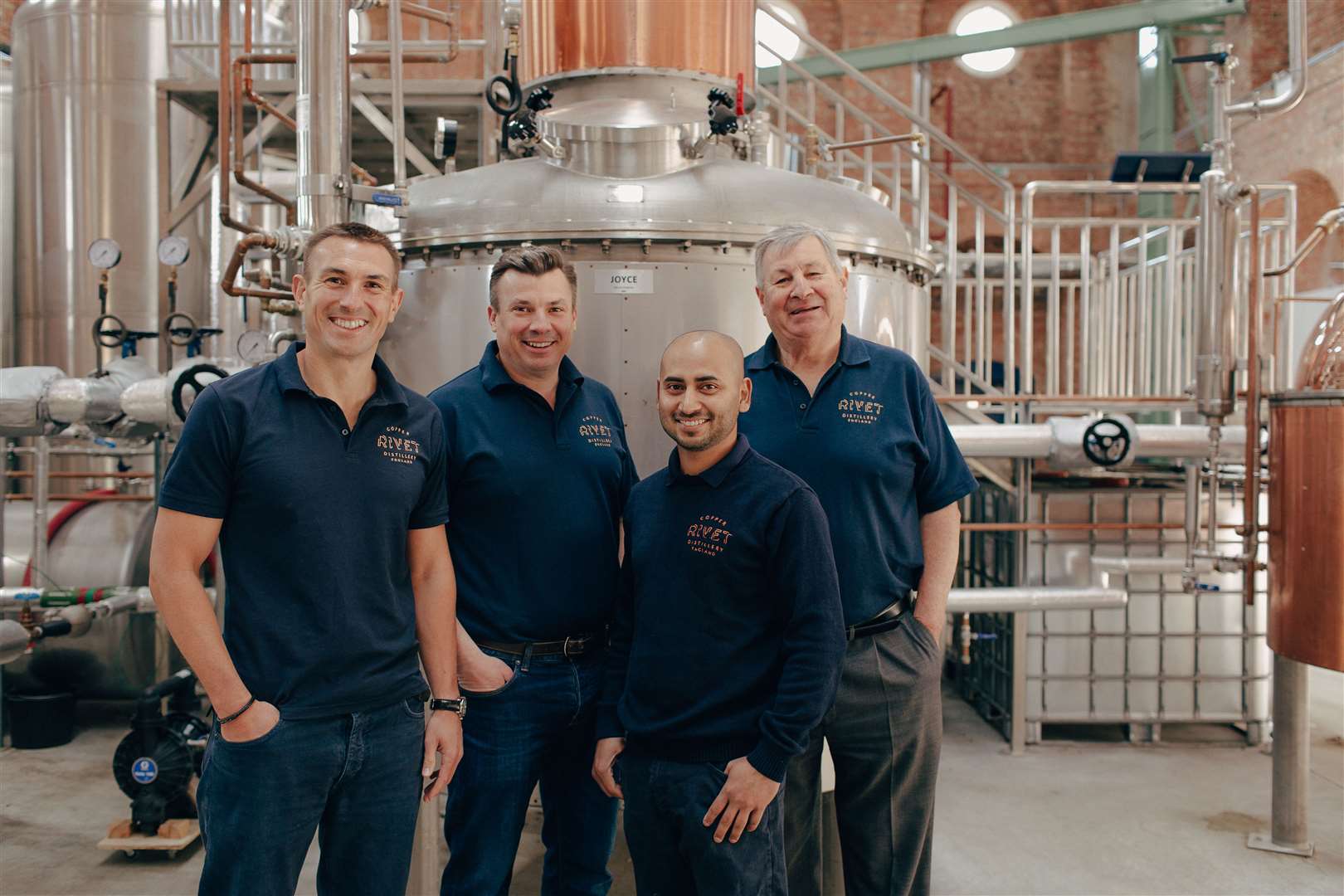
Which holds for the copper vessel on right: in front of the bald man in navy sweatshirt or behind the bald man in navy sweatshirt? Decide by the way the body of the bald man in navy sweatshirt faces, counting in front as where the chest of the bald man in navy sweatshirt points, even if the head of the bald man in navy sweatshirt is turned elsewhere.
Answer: behind

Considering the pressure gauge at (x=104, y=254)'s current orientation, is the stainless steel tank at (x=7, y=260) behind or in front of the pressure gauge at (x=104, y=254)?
behind

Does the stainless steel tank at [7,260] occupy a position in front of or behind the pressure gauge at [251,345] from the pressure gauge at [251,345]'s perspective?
behind

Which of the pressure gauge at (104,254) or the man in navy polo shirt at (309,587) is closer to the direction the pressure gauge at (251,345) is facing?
the man in navy polo shirt

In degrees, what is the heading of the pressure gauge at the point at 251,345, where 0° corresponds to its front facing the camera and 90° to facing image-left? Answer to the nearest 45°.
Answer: approximately 0°

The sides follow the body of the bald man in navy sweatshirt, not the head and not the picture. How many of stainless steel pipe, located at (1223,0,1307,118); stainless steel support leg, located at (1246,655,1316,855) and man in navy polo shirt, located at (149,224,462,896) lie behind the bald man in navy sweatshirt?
2

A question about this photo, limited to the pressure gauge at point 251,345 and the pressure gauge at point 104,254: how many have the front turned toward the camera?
2

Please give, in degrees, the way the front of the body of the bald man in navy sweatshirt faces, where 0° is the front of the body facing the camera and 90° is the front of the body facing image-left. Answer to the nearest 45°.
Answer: approximately 45°

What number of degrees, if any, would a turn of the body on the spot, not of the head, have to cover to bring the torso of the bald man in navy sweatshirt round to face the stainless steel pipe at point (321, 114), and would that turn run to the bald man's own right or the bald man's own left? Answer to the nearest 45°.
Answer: approximately 90° to the bald man's own right
